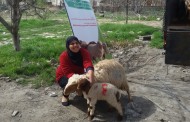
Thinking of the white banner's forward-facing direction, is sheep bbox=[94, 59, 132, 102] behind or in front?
in front

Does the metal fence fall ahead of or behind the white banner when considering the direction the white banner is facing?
behind

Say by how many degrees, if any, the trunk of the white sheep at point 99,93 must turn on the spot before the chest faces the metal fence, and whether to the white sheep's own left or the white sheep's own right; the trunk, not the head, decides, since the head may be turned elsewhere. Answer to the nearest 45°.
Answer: approximately 90° to the white sheep's own right

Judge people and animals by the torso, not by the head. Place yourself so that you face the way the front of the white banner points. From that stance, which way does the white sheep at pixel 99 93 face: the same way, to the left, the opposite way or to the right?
to the right

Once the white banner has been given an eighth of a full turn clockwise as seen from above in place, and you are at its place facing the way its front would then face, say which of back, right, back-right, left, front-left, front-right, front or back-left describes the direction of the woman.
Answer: front-left

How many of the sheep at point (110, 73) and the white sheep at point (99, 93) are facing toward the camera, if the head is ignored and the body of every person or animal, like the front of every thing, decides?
0

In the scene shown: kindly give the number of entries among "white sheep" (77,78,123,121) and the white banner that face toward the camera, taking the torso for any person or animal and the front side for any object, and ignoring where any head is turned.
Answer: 1

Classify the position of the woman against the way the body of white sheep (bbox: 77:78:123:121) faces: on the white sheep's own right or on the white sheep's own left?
on the white sheep's own right

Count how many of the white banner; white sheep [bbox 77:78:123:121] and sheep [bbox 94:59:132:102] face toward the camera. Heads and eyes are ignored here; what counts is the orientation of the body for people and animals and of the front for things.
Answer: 1

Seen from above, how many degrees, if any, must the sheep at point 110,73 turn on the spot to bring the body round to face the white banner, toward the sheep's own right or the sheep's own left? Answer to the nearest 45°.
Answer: approximately 90° to the sheep's own right

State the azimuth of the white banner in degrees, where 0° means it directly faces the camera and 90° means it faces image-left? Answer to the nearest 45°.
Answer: approximately 0°

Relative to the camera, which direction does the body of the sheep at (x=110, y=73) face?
to the viewer's left

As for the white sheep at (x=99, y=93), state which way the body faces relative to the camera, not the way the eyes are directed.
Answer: to the viewer's left
